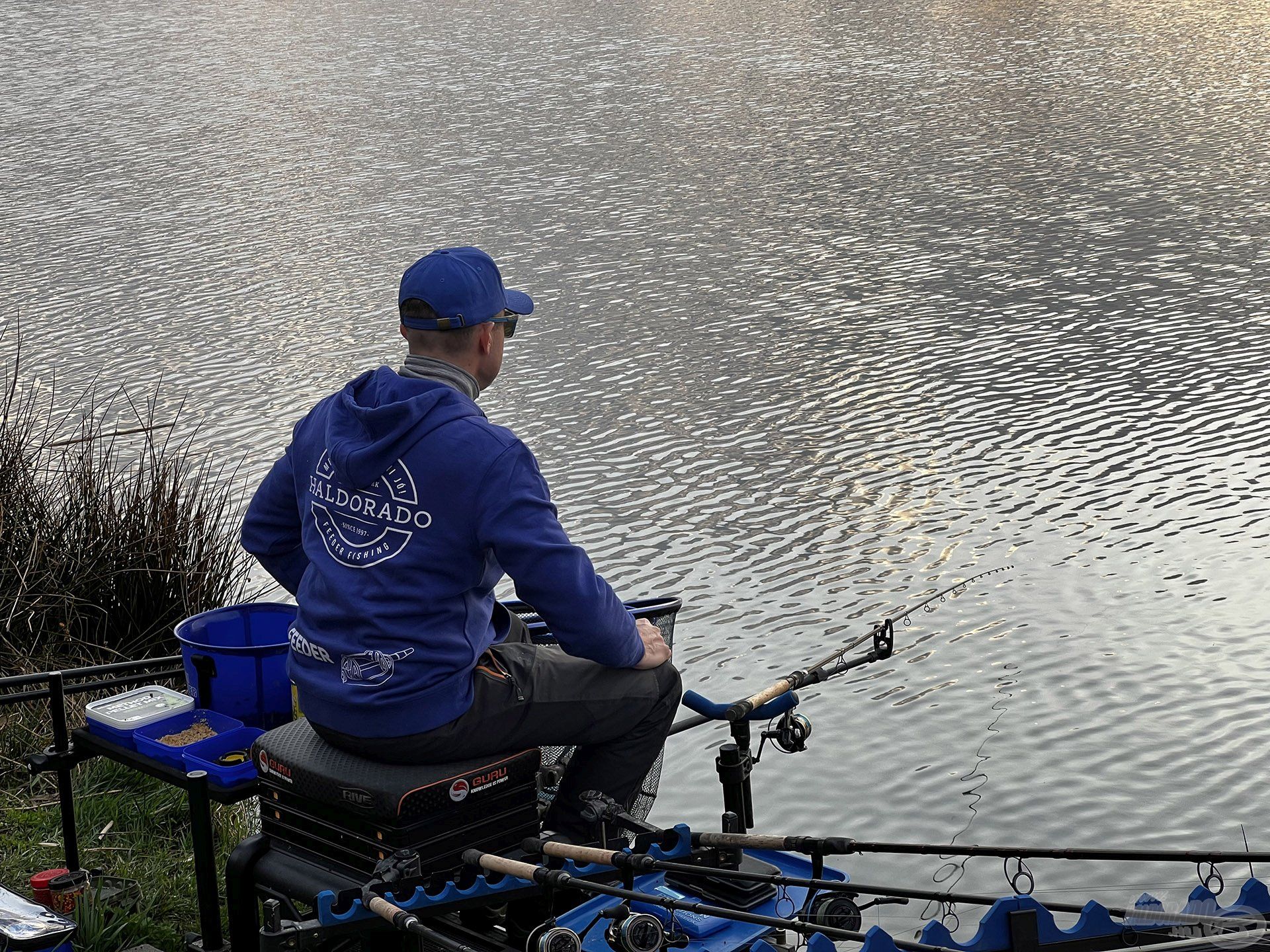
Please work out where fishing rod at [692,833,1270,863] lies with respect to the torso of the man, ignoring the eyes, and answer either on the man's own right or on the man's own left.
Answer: on the man's own right

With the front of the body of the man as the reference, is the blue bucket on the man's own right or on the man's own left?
on the man's own left

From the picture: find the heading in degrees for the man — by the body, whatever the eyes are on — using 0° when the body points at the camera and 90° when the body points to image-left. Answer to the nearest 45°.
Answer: approximately 225°

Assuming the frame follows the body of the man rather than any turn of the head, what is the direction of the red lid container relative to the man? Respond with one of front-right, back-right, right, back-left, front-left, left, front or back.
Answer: left

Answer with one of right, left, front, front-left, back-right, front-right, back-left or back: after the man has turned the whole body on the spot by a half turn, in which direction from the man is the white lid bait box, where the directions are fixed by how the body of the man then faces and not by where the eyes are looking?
right

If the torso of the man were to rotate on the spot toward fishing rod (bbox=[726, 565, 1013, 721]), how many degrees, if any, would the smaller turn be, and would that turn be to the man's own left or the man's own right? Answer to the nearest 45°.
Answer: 0° — they already face it

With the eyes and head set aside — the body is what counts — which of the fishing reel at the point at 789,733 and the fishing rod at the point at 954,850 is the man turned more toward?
the fishing reel

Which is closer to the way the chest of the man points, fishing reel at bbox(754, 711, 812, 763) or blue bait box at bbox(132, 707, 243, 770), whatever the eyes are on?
the fishing reel

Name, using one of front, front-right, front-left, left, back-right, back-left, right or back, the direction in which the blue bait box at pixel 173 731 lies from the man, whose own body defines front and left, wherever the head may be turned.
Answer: left

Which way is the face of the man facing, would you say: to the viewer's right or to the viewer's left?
to the viewer's right
